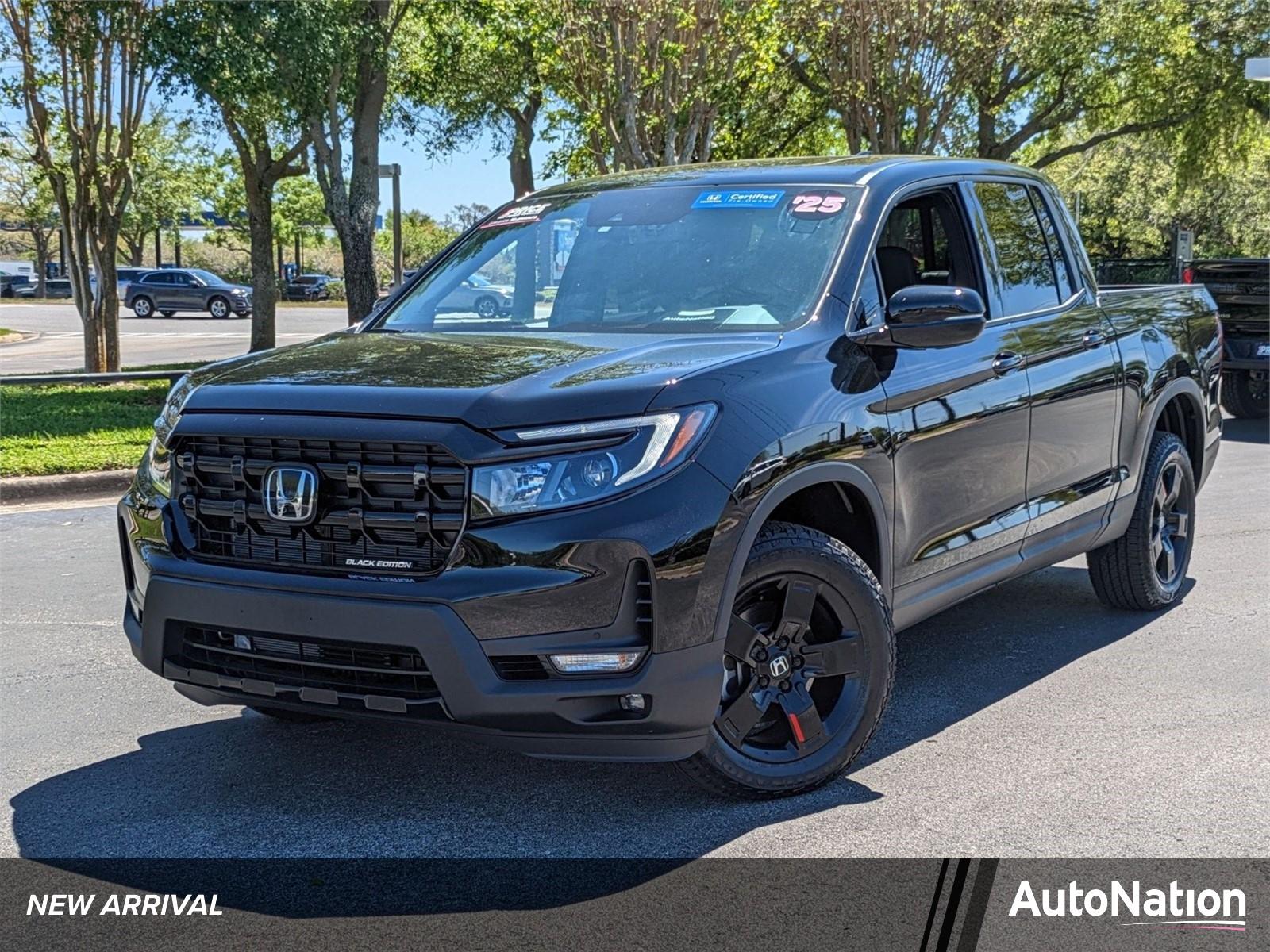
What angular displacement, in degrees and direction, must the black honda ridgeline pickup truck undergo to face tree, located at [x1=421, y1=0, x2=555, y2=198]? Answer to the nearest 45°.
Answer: approximately 135° to its right

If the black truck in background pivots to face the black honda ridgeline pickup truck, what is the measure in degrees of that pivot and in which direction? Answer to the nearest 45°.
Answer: approximately 180°

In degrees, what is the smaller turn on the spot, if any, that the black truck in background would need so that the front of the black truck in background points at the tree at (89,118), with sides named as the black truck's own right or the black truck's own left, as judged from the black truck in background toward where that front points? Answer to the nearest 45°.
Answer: approximately 90° to the black truck's own left

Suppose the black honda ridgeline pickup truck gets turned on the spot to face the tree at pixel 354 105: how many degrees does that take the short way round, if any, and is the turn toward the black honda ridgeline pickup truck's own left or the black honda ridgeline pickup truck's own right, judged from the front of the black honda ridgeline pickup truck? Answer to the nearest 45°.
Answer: approximately 135° to the black honda ridgeline pickup truck's own right

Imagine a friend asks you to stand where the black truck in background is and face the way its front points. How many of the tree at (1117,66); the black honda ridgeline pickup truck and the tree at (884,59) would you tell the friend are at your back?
1

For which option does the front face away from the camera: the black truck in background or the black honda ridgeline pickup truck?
the black truck in background

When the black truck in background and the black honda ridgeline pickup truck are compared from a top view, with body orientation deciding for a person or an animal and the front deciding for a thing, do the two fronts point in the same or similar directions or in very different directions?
very different directions

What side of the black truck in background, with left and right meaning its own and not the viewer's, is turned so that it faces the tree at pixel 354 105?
left

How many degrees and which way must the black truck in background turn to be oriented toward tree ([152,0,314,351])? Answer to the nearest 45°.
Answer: approximately 90° to its left

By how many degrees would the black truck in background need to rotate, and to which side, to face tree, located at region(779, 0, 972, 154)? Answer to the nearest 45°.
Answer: approximately 45° to its left

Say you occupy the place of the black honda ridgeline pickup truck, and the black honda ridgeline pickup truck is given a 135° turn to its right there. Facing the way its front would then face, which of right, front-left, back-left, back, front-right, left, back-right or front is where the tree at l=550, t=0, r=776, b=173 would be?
front

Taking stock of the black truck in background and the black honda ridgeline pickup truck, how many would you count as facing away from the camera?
1

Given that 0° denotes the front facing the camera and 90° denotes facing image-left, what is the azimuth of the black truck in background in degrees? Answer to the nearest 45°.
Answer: approximately 180°
